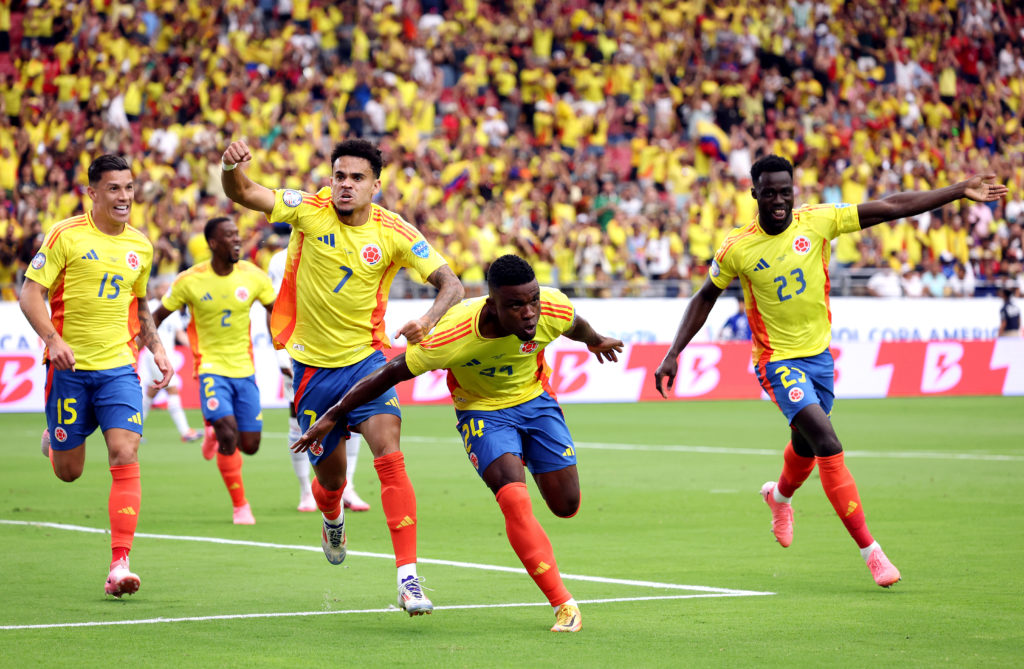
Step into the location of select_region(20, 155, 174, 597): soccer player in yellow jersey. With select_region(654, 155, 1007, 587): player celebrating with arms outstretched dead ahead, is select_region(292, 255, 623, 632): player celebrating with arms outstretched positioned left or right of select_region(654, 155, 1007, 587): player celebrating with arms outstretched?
right

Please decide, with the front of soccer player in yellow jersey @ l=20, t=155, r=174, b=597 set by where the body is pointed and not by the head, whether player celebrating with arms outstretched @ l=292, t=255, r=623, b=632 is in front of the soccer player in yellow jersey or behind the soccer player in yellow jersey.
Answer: in front

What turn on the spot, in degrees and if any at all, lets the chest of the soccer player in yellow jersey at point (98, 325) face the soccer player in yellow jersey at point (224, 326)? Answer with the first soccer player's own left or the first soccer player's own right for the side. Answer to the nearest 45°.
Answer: approximately 135° to the first soccer player's own left

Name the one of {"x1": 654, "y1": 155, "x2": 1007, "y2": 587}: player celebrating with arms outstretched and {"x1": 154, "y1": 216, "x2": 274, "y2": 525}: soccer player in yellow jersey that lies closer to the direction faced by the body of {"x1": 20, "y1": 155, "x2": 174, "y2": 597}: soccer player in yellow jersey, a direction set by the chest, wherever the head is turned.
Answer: the player celebrating with arms outstretched

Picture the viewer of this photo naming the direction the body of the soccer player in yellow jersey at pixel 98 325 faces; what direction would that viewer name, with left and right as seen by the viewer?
facing the viewer and to the right of the viewer

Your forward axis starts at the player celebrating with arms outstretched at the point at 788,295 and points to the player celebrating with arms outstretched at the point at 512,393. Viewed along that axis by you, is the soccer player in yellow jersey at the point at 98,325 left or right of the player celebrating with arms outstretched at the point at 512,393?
right
